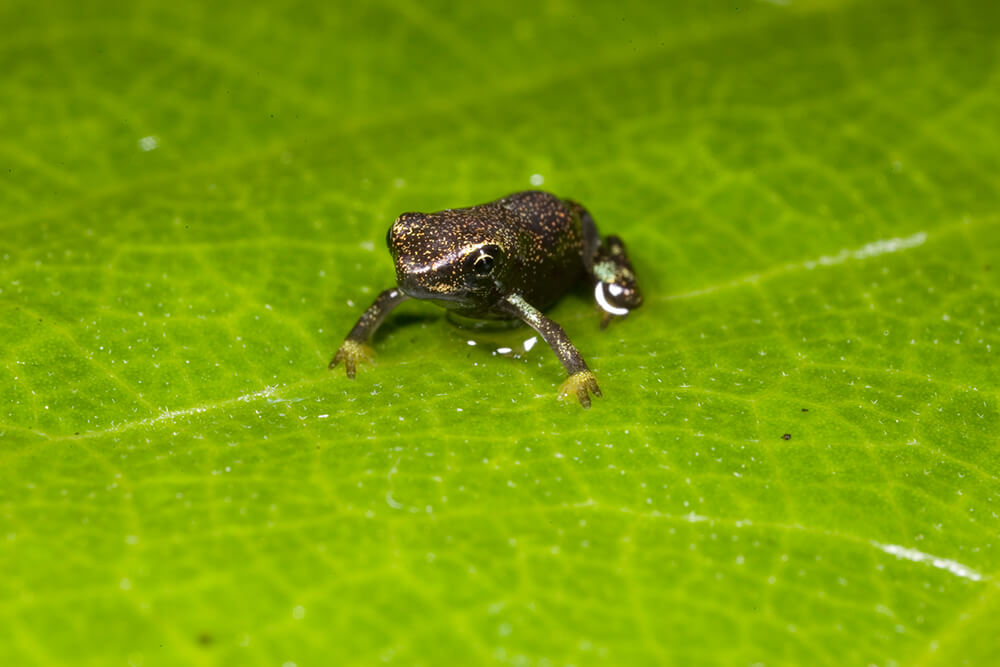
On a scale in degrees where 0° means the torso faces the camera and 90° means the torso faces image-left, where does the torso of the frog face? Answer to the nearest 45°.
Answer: approximately 45°
